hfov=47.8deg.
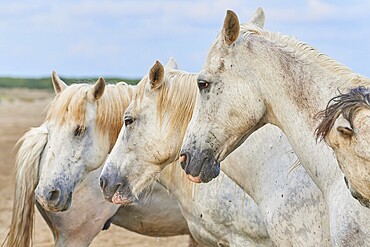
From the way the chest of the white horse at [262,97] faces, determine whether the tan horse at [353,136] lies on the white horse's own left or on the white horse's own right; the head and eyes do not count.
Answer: on the white horse's own left

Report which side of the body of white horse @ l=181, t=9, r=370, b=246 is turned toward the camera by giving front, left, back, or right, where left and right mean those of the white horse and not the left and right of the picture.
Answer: left

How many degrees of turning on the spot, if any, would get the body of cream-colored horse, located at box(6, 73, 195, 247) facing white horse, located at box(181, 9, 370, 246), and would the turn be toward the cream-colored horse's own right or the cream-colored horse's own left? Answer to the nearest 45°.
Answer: approximately 90° to the cream-colored horse's own left

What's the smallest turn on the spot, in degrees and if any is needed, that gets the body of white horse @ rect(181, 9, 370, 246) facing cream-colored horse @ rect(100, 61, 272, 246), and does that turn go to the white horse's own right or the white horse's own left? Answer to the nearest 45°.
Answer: approximately 45° to the white horse's own right

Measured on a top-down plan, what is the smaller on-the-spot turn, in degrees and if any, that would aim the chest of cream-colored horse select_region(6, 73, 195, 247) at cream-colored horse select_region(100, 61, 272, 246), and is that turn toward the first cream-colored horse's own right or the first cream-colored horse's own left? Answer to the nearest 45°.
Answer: approximately 90° to the first cream-colored horse's own left

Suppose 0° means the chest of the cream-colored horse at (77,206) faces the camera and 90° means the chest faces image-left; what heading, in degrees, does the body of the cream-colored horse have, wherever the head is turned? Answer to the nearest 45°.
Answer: approximately 45°

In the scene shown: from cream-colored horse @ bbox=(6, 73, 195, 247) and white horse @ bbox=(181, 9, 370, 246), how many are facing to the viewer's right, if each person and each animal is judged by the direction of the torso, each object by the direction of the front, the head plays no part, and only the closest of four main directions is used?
0

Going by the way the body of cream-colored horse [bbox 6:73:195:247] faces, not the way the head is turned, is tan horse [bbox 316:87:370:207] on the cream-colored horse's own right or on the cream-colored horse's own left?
on the cream-colored horse's own left
